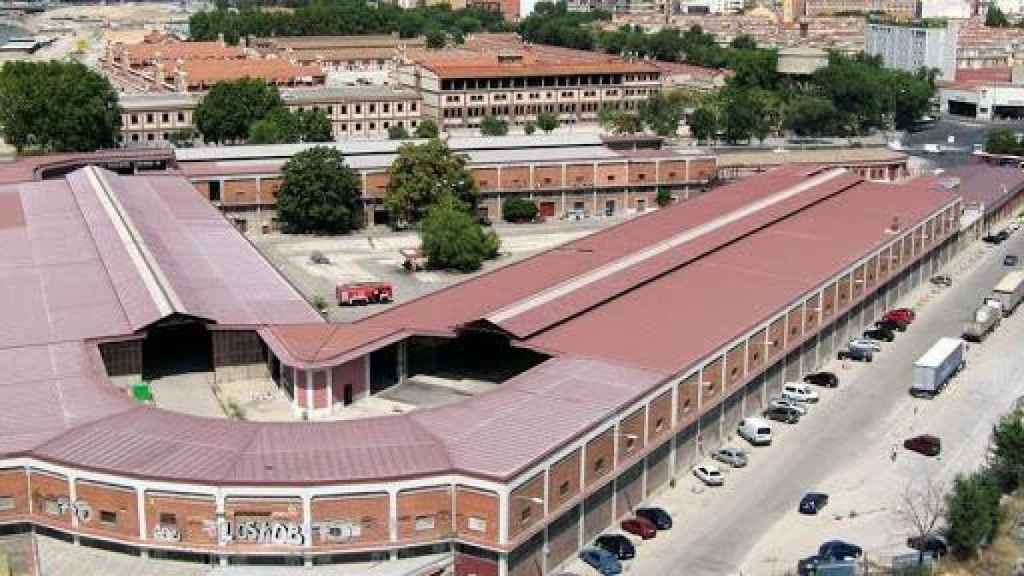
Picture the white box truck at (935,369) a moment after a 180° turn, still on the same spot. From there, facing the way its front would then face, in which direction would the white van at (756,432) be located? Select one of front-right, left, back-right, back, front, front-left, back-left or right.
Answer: front
